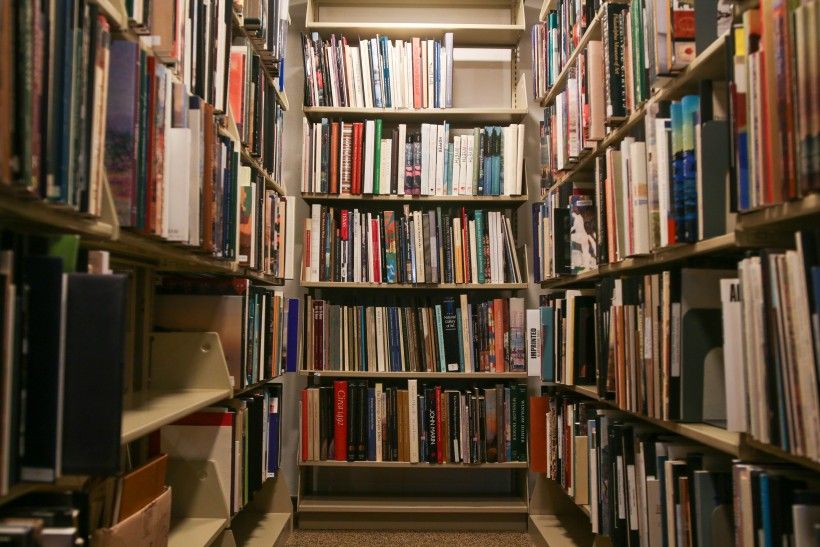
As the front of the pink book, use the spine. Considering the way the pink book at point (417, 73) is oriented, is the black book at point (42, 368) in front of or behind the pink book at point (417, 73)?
in front

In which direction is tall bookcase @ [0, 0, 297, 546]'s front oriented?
to the viewer's right

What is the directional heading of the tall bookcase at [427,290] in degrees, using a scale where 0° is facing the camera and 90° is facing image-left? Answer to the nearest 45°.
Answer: approximately 0°
